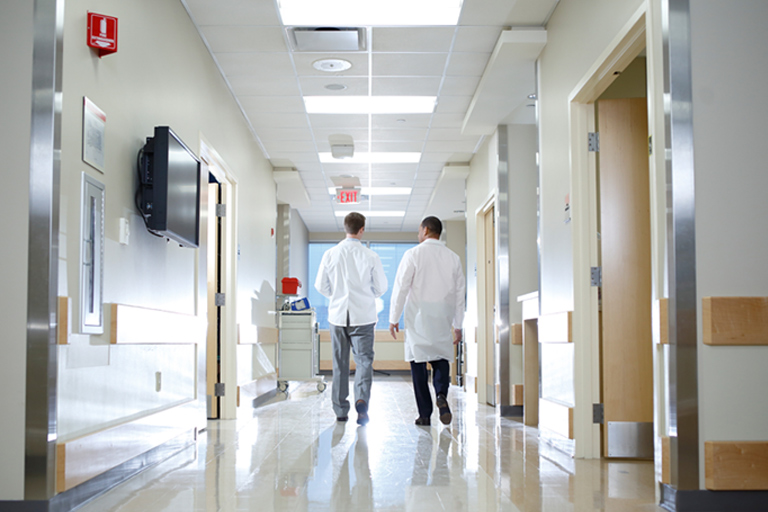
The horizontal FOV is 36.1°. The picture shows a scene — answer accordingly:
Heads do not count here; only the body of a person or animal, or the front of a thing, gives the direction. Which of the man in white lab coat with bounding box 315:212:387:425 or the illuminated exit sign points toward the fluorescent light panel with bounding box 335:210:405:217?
the man in white lab coat

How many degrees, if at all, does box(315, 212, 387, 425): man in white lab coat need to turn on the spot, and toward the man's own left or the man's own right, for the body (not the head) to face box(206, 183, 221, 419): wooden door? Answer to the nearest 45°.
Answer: approximately 45° to the man's own left

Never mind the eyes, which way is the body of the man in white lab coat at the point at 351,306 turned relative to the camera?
away from the camera

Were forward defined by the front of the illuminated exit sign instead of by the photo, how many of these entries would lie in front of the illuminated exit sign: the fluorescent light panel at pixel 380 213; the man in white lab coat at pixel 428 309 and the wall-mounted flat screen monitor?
2

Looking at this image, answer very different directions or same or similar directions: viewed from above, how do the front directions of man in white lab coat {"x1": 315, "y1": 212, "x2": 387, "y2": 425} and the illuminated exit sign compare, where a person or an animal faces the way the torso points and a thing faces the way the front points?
very different directions

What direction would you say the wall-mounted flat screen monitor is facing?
to the viewer's right

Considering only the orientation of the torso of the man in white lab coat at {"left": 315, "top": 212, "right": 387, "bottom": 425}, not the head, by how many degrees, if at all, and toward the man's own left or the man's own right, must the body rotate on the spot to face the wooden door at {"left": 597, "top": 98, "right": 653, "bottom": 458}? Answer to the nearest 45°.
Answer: approximately 135° to the man's own right

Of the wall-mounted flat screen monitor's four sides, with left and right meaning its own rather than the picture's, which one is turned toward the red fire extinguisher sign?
right

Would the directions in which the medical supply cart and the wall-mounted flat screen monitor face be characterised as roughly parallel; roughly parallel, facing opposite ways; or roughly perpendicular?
roughly perpendicular
